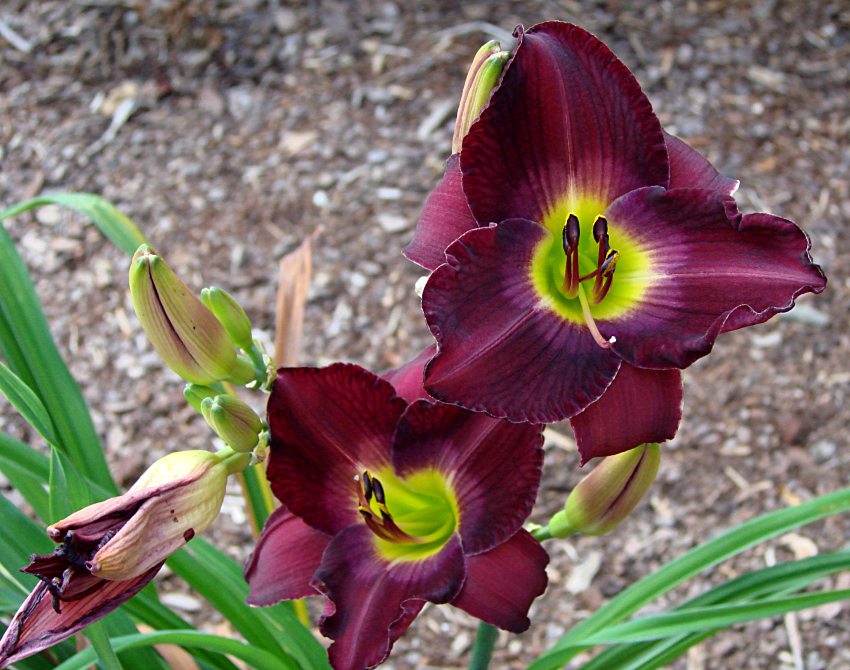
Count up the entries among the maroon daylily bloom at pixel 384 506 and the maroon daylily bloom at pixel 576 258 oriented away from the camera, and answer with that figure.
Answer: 0

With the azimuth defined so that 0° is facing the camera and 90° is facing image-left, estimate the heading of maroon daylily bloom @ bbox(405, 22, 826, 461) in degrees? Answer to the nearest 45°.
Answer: approximately 0°

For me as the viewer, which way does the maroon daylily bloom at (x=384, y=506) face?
facing the viewer and to the left of the viewer
